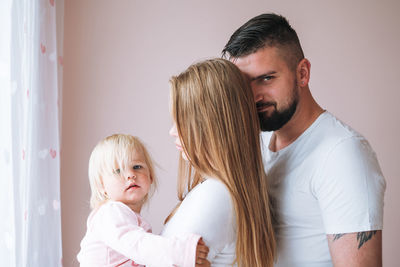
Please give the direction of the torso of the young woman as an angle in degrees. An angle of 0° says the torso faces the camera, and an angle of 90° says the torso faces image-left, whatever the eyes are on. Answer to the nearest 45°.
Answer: approximately 90°

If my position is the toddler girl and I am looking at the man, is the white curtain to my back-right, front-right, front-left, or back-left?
back-left

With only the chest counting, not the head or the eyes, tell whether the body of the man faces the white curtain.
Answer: no

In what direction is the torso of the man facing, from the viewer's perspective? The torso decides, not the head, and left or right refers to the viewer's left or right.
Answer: facing the viewer and to the left of the viewer

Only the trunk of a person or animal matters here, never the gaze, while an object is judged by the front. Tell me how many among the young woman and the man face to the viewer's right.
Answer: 0

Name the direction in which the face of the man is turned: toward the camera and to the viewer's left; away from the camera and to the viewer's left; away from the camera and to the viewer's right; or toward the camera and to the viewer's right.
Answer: toward the camera and to the viewer's left

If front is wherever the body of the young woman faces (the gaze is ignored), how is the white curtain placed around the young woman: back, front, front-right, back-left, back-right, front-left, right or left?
front-right

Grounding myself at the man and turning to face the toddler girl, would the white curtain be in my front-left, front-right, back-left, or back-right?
front-right
